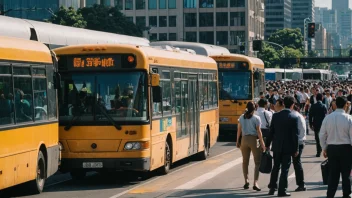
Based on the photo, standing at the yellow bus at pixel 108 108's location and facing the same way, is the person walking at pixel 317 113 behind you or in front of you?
behind

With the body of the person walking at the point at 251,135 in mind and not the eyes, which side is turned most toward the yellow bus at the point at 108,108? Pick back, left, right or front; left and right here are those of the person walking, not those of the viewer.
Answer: left

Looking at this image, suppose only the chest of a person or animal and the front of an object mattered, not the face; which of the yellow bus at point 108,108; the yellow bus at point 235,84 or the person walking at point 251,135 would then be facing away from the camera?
the person walking

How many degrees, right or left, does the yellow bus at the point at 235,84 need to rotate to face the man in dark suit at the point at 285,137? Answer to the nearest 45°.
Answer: approximately 45° to its left

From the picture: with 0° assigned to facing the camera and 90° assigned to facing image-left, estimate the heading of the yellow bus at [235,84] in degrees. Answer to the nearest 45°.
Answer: approximately 45°

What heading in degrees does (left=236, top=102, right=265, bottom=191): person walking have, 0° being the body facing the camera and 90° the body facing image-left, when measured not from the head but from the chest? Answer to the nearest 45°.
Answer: approximately 180°

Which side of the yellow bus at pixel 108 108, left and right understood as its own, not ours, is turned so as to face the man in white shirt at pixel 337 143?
left

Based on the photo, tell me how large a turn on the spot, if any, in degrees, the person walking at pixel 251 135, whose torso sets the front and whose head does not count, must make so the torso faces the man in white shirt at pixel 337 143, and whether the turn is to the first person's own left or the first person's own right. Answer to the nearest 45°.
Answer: approximately 135° to the first person's own right

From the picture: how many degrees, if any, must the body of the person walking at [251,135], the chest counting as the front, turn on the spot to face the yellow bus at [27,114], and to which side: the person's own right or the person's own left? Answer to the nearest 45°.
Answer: approximately 90° to the person's own left

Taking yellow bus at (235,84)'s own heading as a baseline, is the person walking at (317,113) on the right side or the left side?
on its left

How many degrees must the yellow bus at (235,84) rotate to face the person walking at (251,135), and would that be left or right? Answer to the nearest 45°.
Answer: approximately 45° to its left
